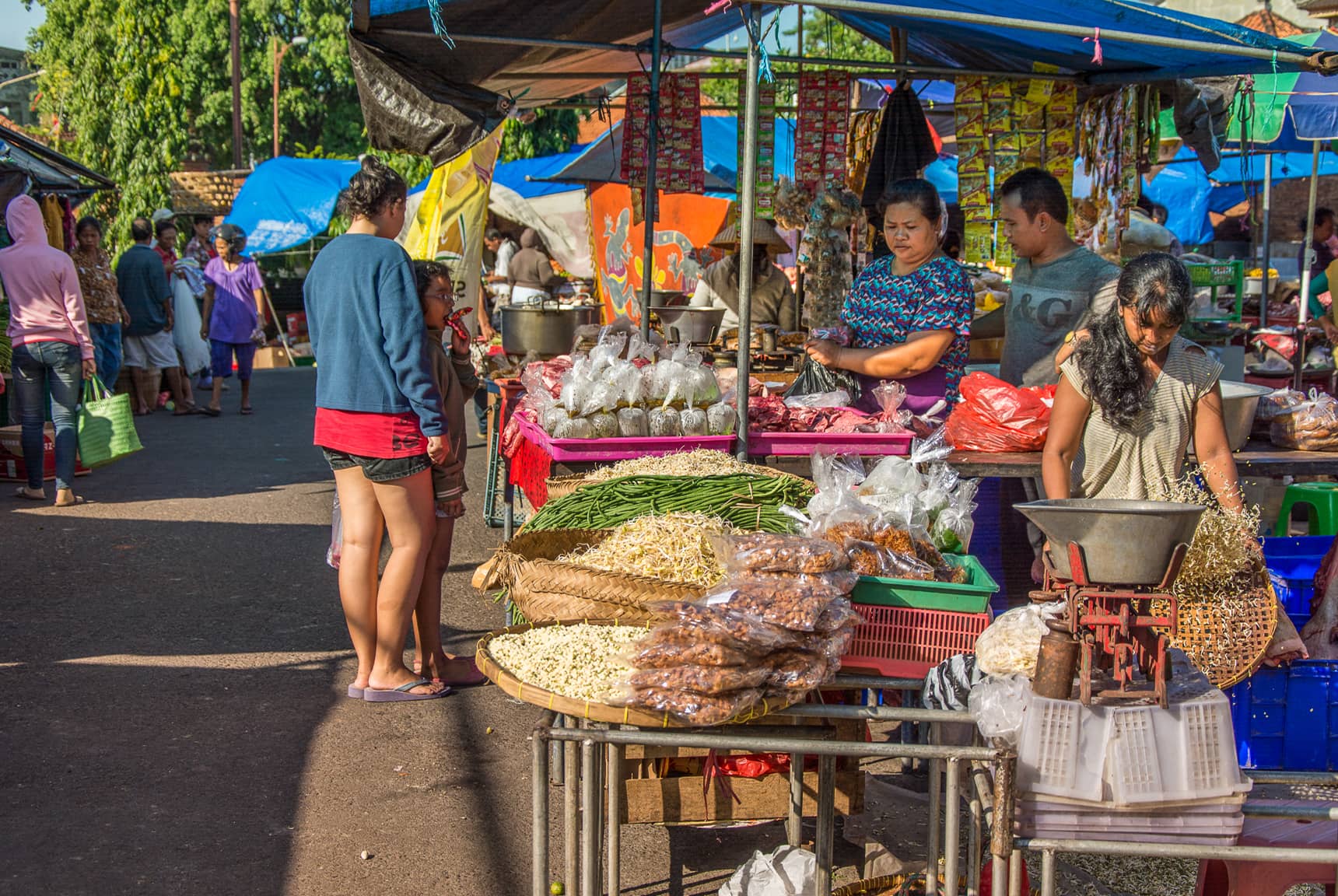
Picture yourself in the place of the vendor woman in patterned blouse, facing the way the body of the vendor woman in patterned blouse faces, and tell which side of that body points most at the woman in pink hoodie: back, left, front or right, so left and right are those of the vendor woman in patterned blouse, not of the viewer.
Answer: right

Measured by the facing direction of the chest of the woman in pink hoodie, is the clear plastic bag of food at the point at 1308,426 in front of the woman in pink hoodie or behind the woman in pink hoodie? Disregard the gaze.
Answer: behind

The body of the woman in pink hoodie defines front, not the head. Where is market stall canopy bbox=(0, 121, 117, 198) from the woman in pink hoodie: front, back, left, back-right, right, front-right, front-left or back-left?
front

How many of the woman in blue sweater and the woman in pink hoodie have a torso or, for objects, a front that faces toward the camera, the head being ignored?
0

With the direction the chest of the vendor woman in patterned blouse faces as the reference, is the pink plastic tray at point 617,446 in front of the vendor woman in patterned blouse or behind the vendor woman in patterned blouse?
in front

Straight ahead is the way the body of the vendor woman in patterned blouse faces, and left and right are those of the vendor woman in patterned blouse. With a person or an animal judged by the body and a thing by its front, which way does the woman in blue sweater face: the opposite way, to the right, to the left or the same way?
the opposite way

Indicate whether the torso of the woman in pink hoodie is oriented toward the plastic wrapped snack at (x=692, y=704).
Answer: no

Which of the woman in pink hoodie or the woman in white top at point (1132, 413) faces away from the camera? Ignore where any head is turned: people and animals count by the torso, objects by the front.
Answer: the woman in pink hoodie

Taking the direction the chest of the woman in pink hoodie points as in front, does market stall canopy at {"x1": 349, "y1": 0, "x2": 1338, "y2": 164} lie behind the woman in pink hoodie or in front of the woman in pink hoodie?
behind

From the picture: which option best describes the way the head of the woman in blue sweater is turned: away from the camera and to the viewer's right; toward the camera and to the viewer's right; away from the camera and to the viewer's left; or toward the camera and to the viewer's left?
away from the camera and to the viewer's right

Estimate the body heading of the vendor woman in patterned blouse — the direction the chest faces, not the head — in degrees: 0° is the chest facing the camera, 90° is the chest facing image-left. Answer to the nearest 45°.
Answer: approximately 45°

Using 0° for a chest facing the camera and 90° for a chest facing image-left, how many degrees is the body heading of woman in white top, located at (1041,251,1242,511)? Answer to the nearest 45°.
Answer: approximately 0°

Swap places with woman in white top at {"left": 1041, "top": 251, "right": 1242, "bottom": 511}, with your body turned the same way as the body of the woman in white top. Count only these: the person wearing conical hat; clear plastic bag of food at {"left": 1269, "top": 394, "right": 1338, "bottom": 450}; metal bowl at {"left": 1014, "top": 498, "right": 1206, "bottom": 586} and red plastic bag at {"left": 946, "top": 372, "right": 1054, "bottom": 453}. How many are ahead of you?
1

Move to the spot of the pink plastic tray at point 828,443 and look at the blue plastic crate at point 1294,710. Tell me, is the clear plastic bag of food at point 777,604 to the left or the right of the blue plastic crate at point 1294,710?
right

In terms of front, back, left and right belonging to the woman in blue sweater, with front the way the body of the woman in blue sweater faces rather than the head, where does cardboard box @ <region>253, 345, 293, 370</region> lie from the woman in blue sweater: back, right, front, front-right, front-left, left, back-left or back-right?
front-left

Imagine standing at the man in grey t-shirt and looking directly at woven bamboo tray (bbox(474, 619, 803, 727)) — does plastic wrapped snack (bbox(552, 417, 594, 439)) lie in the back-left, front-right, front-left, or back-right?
front-right

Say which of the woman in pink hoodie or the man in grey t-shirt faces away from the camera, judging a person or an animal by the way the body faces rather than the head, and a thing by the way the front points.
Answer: the woman in pink hoodie

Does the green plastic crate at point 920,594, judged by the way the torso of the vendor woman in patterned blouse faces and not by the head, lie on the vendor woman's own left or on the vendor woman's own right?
on the vendor woman's own left

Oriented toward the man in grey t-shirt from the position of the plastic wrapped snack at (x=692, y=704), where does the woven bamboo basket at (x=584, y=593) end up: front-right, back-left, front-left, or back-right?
front-left

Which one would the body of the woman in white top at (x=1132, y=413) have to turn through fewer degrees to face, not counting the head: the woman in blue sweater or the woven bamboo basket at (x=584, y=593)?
the woven bamboo basket

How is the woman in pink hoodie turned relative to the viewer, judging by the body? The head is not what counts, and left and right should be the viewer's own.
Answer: facing away from the viewer

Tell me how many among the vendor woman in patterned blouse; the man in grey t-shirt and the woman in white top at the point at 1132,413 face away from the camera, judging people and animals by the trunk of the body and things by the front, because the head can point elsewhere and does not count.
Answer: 0
